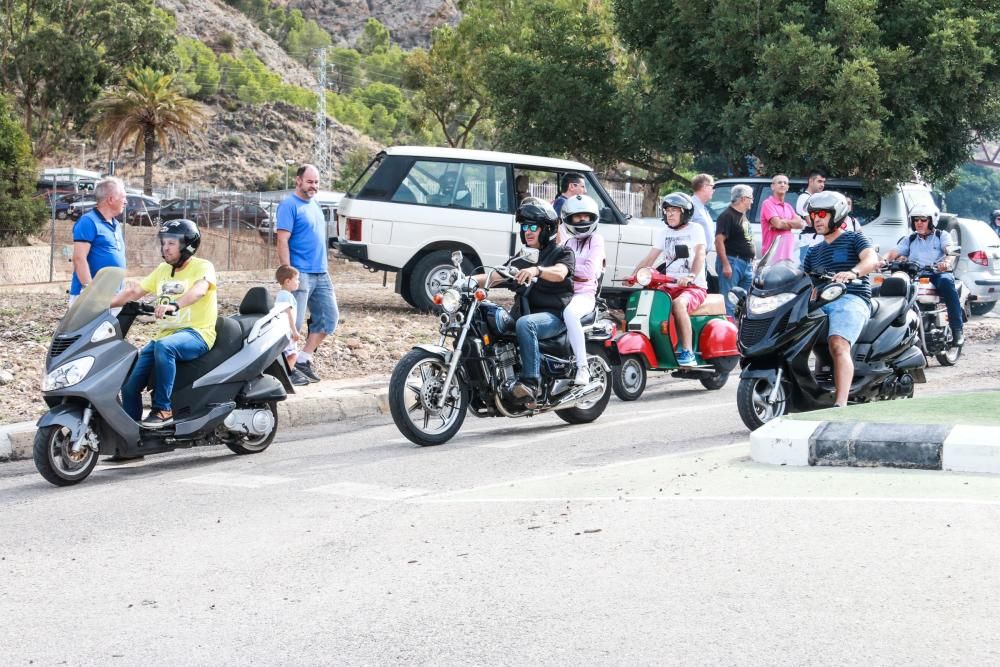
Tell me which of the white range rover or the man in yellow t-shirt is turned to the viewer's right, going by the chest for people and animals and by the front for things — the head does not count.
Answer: the white range rover

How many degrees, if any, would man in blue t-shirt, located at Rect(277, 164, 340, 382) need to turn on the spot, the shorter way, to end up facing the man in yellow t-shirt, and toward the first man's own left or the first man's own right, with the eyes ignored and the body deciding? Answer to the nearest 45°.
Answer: approximately 45° to the first man's own right

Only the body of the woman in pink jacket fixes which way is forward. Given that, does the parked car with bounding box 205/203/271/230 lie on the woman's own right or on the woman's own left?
on the woman's own right

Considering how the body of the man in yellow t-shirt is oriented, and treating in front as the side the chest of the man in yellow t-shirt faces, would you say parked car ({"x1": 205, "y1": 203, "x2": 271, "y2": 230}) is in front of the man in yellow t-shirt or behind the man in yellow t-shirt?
behind

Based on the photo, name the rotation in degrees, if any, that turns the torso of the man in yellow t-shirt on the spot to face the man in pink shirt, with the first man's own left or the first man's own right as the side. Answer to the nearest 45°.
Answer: approximately 180°

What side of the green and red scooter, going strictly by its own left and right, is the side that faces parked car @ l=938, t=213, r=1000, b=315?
back

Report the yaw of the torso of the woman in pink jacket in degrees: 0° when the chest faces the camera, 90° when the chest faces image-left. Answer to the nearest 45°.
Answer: approximately 45°

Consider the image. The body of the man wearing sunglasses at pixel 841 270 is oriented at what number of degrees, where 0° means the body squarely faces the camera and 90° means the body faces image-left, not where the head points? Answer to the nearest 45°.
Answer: approximately 45°
